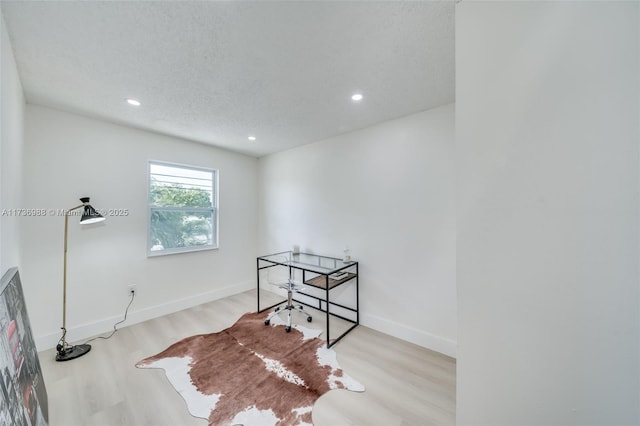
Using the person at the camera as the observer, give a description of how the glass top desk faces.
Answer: facing the viewer and to the left of the viewer

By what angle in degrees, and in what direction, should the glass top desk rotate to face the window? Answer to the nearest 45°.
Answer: approximately 45° to its right

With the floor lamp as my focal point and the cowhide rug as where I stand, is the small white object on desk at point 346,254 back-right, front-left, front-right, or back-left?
back-right

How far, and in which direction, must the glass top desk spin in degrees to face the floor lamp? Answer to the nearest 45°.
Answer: approximately 45° to its right

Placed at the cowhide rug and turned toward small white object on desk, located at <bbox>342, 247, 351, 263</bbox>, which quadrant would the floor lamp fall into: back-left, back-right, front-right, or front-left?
back-left
